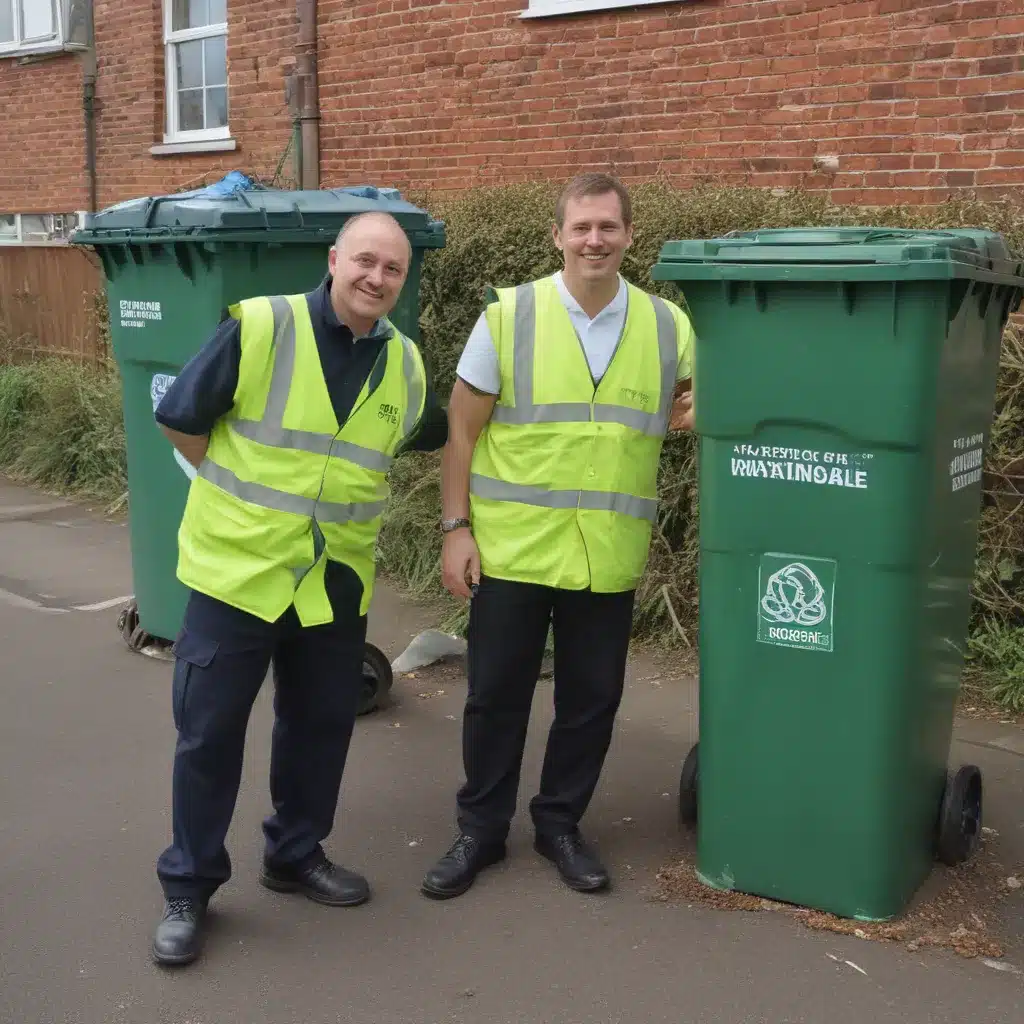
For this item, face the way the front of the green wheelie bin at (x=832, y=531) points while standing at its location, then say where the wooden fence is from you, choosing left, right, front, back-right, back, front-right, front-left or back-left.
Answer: back-right

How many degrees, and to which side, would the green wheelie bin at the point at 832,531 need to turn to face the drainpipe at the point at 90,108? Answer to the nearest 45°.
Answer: approximately 135° to its right

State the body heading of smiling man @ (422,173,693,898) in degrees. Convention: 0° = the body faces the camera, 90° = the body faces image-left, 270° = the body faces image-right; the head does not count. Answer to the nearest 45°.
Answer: approximately 0°

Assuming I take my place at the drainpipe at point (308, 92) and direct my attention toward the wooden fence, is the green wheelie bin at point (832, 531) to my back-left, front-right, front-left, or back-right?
back-left

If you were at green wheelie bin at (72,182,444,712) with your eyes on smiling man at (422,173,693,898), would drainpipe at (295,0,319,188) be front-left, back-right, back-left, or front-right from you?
back-left

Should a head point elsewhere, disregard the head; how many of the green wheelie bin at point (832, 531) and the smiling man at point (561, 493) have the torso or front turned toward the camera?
2

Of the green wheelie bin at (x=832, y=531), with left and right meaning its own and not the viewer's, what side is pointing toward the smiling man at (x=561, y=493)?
right

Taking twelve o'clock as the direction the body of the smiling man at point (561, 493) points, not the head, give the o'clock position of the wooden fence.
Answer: The wooden fence is roughly at 5 o'clock from the smiling man.

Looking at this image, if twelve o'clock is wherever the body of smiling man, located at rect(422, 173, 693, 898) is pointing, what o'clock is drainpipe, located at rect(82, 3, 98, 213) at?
The drainpipe is roughly at 5 o'clock from the smiling man.

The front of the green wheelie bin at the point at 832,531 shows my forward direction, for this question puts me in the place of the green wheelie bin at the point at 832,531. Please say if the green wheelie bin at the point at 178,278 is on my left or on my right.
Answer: on my right
